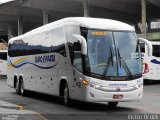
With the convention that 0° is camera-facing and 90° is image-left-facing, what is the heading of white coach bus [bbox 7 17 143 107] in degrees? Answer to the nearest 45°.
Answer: approximately 315°

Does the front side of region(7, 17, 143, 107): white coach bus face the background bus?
no
